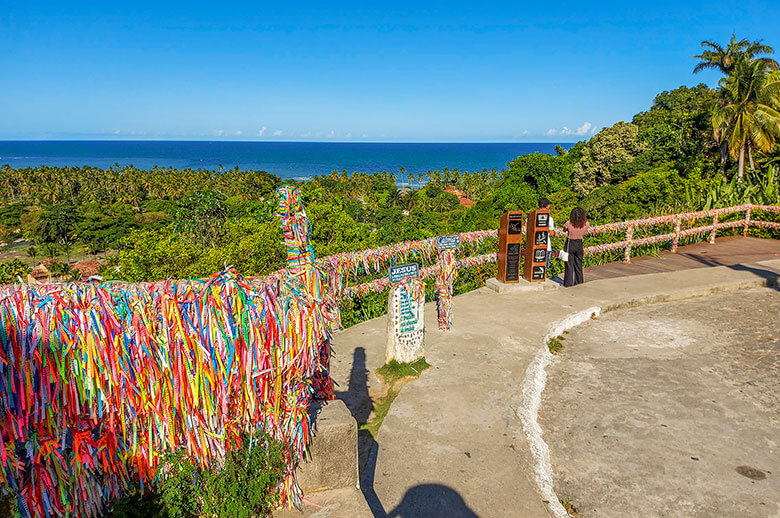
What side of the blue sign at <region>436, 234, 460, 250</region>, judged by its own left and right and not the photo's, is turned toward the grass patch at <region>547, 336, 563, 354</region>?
left

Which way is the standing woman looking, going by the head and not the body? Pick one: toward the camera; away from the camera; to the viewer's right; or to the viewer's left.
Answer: away from the camera

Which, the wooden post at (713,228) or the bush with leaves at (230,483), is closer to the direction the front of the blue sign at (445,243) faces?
the bush with leaves

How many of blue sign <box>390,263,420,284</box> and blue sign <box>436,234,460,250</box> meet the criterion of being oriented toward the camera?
2

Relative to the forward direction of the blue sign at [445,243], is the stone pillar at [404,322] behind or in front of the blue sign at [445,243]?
in front

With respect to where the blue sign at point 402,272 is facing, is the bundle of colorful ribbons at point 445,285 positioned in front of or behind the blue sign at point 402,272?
behind

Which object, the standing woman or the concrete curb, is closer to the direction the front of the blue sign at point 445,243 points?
the concrete curb

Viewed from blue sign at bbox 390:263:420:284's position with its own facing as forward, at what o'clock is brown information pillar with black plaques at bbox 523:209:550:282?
The brown information pillar with black plaques is roughly at 7 o'clock from the blue sign.
